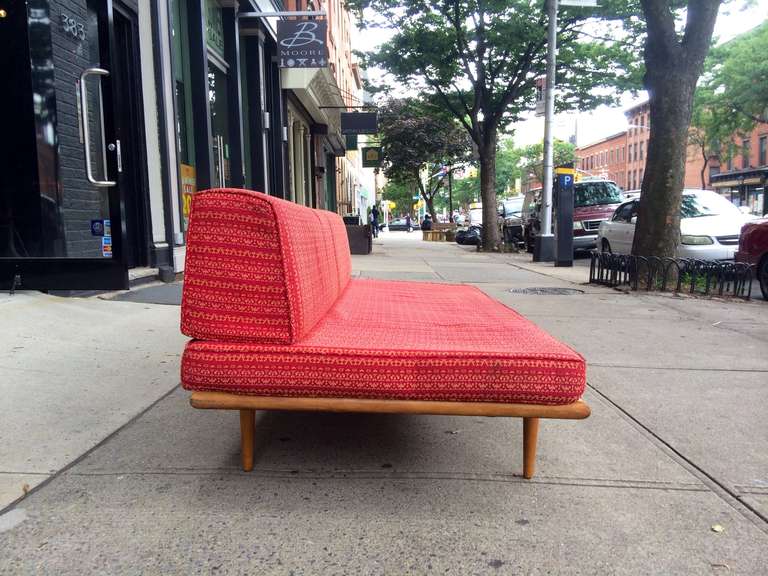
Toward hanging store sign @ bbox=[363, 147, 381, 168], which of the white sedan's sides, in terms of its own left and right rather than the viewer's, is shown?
back

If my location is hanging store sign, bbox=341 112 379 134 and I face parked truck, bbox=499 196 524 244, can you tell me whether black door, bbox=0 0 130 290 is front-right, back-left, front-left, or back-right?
back-right

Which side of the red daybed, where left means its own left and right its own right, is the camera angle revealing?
right

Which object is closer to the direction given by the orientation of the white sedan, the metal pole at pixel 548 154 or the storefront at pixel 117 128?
the storefront

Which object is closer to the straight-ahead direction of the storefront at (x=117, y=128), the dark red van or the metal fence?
the metal fence

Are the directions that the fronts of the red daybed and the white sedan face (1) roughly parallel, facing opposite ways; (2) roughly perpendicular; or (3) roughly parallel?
roughly perpendicular

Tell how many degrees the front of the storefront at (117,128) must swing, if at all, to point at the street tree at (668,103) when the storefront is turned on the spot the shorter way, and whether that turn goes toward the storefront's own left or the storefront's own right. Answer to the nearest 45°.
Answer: approximately 45° to the storefront's own left

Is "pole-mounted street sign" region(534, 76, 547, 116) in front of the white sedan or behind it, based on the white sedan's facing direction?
behind

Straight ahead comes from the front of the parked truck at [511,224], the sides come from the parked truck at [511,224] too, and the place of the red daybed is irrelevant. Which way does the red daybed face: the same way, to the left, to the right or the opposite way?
to the left
